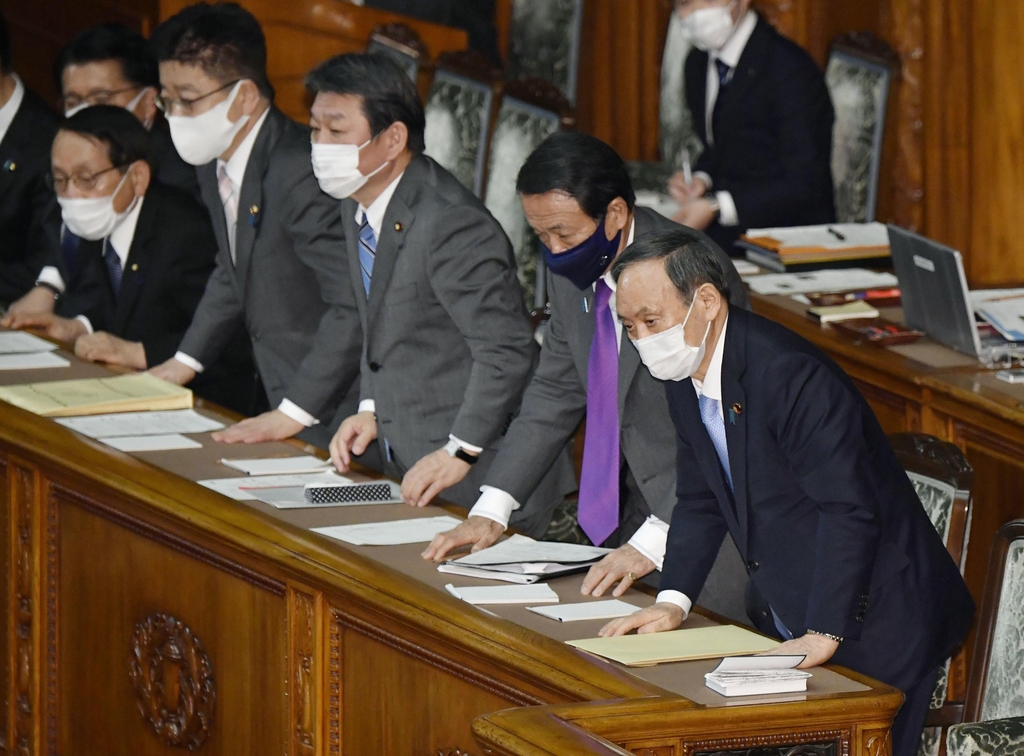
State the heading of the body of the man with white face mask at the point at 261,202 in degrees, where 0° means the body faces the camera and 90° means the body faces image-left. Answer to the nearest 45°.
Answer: approximately 45°

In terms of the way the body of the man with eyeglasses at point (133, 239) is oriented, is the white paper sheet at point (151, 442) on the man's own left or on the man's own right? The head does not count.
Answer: on the man's own left

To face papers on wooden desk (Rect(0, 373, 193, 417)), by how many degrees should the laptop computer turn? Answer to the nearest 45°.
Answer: approximately 180°

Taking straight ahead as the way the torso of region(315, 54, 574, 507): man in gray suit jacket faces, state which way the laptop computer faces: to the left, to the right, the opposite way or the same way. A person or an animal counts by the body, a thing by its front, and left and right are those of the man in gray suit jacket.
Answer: the opposite way

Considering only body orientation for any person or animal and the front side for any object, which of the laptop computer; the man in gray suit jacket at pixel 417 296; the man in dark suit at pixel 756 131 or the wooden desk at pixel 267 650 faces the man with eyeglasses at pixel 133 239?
the man in dark suit

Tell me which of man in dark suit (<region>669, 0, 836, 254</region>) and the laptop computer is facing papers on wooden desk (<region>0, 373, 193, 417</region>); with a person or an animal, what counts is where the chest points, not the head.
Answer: the man in dark suit

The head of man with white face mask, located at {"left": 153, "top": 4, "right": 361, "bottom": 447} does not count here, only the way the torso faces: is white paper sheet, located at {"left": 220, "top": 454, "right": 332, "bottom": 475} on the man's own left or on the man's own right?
on the man's own left

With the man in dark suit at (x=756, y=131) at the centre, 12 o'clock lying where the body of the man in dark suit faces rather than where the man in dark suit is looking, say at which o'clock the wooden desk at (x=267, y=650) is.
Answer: The wooden desk is roughly at 11 o'clock from the man in dark suit.

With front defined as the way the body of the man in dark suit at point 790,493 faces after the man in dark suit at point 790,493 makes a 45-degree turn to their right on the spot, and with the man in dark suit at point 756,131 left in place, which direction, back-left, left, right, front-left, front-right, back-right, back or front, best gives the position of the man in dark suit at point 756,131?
right
